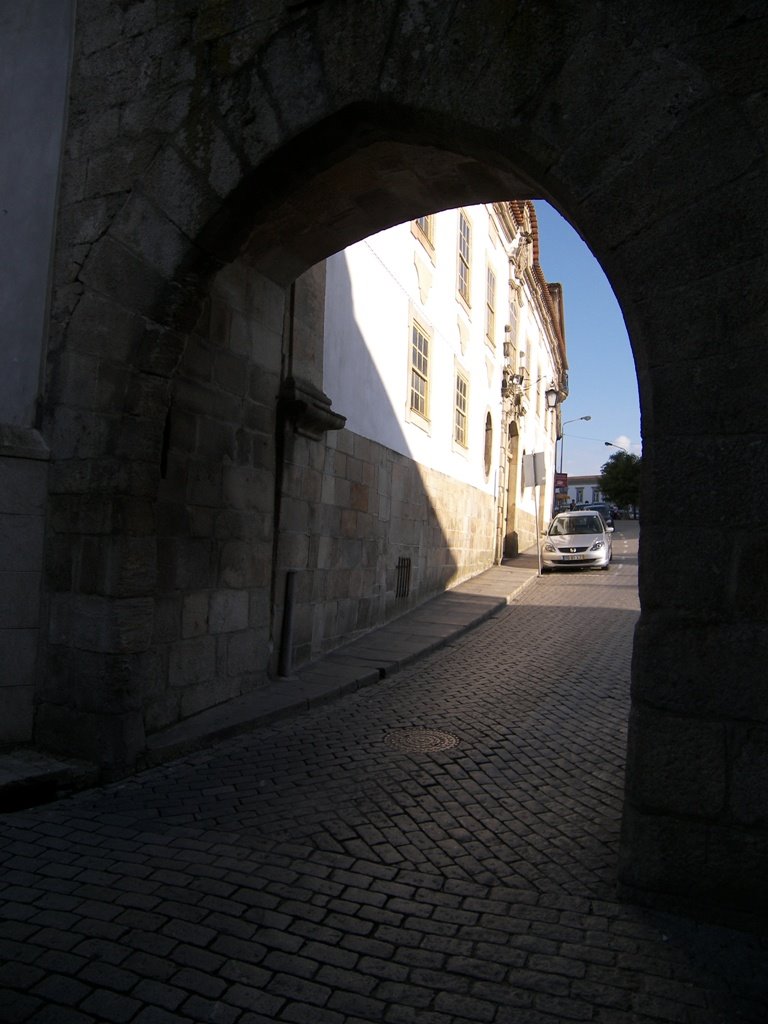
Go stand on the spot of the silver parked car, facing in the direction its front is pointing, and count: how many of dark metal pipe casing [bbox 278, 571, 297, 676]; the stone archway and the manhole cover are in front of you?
3

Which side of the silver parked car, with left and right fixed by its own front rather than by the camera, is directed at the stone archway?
front

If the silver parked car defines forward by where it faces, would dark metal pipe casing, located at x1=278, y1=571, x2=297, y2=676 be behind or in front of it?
in front

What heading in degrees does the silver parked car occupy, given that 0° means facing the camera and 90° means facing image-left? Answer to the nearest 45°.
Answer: approximately 0°

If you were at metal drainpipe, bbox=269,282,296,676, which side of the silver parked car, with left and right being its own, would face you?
front

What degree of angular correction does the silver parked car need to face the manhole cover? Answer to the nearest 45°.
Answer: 0° — it already faces it

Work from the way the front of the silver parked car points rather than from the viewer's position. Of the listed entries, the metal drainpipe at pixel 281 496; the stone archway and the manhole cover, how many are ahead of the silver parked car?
3
